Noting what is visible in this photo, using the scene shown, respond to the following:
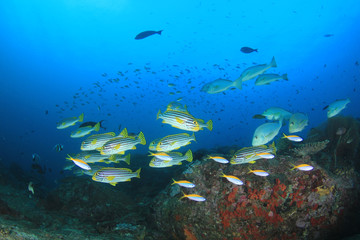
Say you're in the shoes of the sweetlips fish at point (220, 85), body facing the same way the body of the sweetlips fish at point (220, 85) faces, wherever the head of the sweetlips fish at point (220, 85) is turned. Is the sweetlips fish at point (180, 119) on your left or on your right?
on your left

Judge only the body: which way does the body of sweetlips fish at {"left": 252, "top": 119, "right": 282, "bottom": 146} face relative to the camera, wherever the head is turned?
to the viewer's left

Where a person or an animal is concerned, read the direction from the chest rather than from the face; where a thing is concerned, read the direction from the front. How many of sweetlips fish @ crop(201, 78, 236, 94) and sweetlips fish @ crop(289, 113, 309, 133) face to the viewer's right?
0
